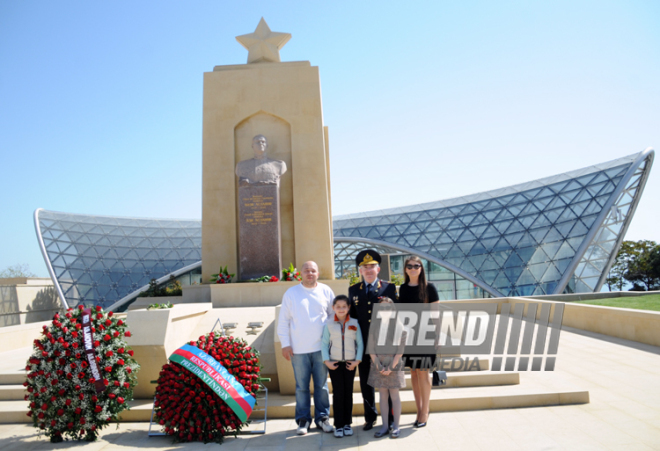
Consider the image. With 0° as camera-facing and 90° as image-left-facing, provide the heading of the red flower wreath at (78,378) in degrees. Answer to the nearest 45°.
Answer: approximately 0°

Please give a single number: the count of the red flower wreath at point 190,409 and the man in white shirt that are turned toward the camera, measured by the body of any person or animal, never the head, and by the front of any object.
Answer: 2

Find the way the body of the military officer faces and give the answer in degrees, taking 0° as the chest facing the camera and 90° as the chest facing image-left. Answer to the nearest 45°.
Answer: approximately 0°

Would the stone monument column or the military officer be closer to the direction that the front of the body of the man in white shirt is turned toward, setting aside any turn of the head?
the military officer

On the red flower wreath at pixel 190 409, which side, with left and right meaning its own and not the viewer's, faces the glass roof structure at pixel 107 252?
back
